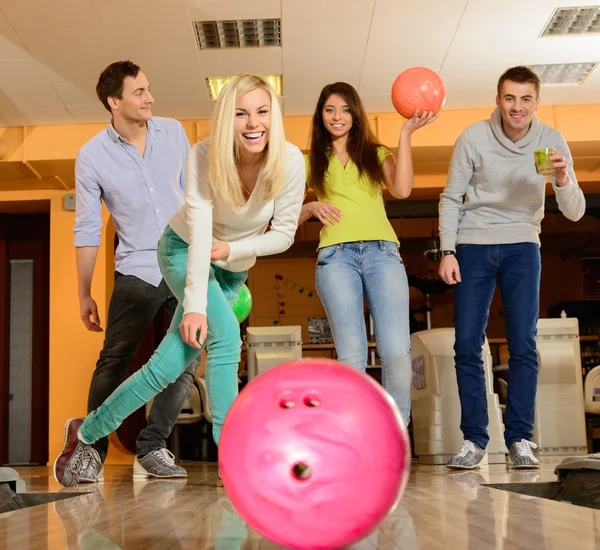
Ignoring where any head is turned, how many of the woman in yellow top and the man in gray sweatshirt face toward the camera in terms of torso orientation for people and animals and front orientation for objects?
2

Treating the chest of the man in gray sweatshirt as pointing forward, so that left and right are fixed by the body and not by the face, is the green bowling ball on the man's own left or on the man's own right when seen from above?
on the man's own right

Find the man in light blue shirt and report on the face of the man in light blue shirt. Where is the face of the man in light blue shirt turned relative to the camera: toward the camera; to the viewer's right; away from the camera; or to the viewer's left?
to the viewer's right

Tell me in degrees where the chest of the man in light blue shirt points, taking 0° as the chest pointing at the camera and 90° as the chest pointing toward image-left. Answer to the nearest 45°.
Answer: approximately 315°

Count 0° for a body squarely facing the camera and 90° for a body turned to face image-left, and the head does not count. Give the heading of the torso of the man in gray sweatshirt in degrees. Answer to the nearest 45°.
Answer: approximately 0°
